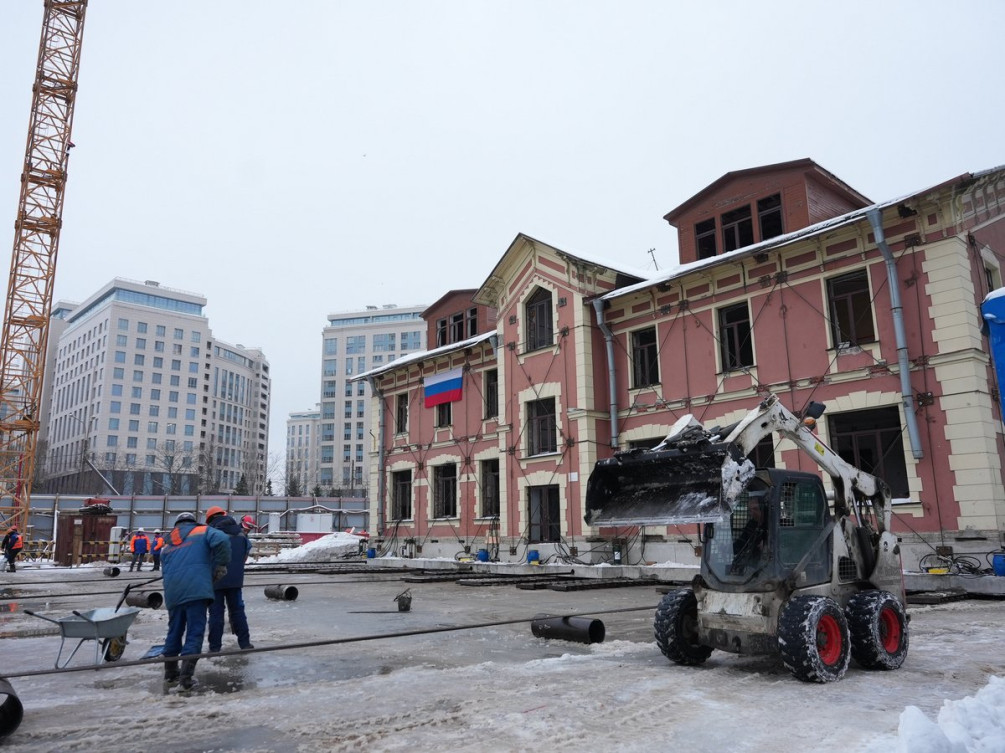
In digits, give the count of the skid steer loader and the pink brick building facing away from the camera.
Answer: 0

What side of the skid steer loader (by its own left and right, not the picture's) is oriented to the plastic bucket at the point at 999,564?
back

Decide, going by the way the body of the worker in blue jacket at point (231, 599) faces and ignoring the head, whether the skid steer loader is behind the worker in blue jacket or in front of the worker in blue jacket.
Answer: behind

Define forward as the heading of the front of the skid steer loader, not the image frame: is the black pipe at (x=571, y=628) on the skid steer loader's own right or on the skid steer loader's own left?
on the skid steer loader's own right

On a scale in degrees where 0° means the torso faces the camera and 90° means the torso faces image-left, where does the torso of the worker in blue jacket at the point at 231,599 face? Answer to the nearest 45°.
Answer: approximately 90°

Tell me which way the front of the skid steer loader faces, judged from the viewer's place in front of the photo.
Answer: facing the viewer and to the left of the viewer

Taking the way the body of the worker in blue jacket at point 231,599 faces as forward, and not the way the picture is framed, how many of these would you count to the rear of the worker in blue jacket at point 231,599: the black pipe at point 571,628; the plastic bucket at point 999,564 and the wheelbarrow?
2

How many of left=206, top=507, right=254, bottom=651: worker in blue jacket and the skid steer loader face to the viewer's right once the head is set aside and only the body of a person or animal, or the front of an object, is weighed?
0

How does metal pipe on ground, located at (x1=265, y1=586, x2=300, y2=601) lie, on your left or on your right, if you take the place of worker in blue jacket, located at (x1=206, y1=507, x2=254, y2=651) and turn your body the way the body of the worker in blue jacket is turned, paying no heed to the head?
on your right

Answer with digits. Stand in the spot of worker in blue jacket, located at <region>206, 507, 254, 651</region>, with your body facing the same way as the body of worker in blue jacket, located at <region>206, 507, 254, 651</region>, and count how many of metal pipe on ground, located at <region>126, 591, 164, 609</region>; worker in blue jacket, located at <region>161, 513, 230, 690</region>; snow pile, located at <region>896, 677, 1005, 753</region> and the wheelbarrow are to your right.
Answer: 1
